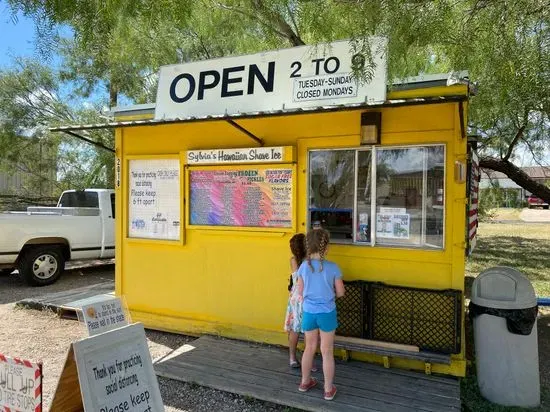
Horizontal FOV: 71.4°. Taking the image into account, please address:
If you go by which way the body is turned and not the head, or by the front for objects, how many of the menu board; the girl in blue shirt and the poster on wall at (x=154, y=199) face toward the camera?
2

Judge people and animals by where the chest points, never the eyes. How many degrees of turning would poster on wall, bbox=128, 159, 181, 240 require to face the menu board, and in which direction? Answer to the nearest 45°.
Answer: approximately 45° to its left

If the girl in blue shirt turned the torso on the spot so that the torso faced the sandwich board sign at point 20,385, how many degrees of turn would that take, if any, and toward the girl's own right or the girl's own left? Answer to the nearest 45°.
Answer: approximately 135° to the girl's own left

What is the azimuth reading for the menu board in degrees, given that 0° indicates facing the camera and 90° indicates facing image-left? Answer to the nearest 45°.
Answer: approximately 0°

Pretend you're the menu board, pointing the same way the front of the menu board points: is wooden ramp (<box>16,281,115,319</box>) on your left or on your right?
on your right

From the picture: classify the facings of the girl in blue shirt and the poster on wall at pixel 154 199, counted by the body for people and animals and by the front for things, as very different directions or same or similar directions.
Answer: very different directions

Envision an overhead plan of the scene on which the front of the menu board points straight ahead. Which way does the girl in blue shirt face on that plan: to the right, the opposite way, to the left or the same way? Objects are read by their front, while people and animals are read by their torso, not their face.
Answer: the opposite way

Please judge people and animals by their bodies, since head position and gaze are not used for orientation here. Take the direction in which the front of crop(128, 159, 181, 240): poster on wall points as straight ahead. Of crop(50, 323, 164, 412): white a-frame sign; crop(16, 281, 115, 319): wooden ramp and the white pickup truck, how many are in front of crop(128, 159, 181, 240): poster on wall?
1

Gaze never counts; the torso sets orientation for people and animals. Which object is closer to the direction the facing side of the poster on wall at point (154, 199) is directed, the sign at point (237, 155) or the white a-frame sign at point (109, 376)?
the white a-frame sign

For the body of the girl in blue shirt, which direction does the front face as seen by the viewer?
away from the camera

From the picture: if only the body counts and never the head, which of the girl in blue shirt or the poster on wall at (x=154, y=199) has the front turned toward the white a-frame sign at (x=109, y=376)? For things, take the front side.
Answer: the poster on wall

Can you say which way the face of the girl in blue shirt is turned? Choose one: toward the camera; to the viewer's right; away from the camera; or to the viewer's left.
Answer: away from the camera

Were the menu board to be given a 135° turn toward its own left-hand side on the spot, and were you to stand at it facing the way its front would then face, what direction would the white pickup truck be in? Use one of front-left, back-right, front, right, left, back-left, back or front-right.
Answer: left
